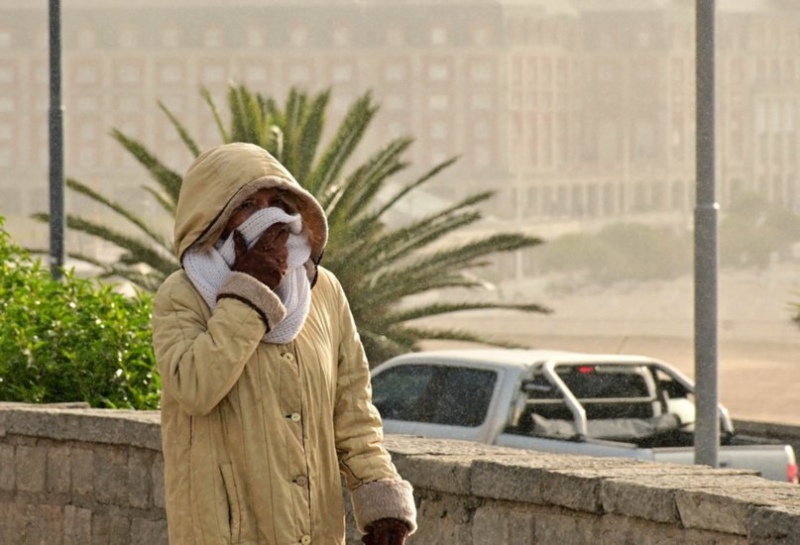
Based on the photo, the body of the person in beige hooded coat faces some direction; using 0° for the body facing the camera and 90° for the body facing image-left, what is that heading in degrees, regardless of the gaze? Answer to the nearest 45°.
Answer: approximately 315°

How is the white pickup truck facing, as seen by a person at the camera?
facing away from the viewer and to the left of the viewer

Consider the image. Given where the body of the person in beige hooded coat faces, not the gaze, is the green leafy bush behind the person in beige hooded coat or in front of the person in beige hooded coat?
behind

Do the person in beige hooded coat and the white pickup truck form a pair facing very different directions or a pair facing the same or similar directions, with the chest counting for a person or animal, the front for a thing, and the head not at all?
very different directions

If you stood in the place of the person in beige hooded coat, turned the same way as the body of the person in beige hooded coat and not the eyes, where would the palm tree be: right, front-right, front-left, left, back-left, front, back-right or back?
back-left
